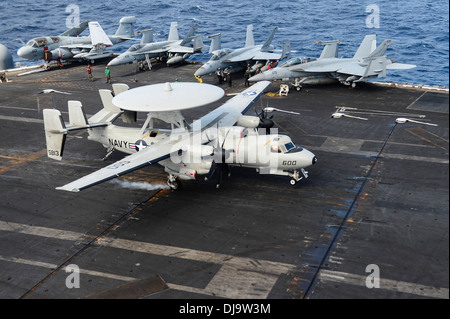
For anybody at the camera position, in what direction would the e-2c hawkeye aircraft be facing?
facing the viewer and to the right of the viewer
